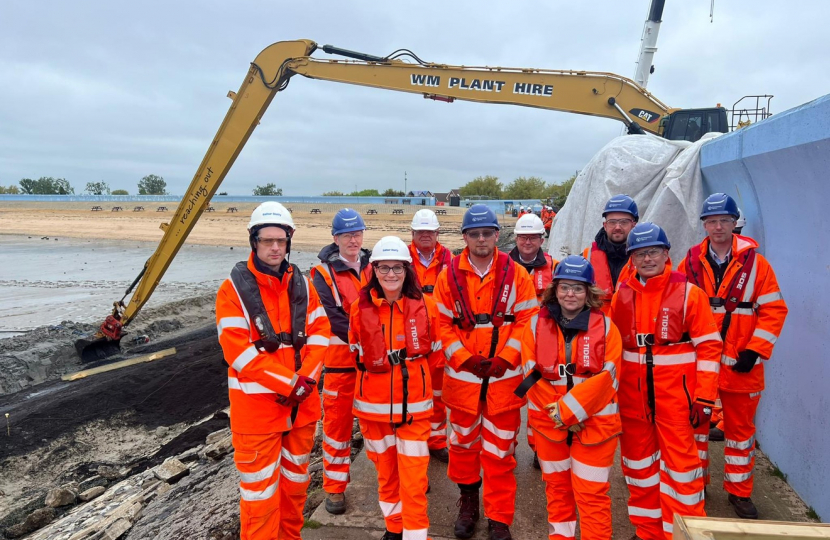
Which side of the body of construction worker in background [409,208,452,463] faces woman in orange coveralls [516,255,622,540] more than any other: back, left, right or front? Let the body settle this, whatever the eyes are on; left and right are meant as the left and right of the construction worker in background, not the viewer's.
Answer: front

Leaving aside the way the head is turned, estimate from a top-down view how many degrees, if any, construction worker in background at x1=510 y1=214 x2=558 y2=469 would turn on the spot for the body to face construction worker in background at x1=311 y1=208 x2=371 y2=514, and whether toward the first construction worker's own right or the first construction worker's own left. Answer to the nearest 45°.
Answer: approximately 45° to the first construction worker's own right

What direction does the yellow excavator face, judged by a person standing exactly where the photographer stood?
facing to the left of the viewer

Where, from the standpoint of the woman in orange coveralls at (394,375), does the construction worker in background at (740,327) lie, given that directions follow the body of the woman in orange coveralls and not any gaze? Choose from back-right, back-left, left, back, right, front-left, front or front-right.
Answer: left

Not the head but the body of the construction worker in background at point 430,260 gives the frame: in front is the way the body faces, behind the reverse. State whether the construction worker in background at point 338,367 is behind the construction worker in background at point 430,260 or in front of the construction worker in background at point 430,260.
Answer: in front

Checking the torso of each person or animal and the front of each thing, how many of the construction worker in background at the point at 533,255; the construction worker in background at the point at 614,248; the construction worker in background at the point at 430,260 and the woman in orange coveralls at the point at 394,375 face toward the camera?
4

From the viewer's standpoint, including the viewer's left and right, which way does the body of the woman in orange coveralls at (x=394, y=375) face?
facing the viewer

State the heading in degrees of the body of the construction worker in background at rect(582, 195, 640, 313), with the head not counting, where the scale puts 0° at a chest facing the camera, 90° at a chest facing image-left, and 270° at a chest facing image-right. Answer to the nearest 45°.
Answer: approximately 0°

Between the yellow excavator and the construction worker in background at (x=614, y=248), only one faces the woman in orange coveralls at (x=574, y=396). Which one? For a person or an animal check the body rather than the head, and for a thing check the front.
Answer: the construction worker in background

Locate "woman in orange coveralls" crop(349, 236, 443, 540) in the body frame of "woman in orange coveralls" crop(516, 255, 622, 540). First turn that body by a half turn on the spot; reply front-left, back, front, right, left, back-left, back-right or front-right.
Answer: left

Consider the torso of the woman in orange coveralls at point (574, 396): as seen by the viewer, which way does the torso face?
toward the camera
